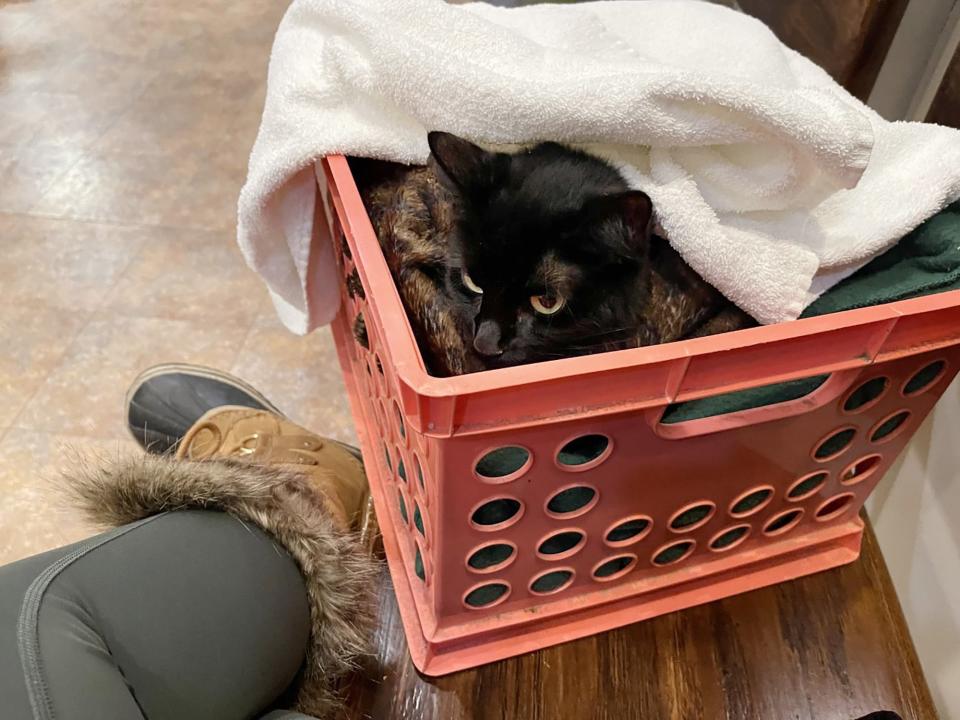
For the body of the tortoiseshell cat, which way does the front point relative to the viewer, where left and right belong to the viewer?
facing the viewer and to the left of the viewer
